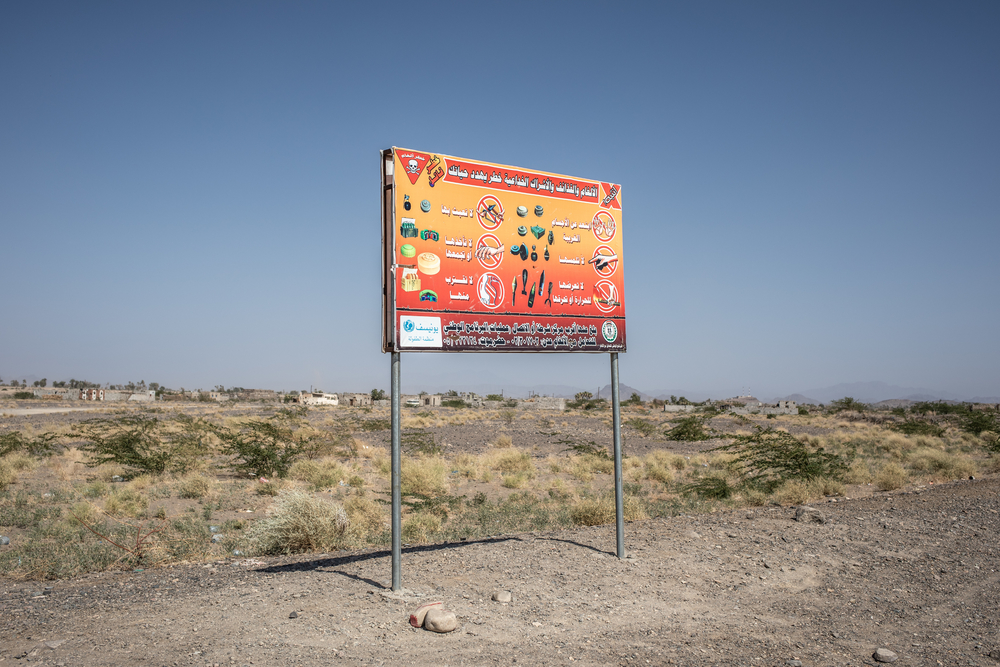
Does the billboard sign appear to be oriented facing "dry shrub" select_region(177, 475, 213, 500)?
no

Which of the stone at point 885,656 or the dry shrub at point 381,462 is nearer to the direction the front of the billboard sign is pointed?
the stone

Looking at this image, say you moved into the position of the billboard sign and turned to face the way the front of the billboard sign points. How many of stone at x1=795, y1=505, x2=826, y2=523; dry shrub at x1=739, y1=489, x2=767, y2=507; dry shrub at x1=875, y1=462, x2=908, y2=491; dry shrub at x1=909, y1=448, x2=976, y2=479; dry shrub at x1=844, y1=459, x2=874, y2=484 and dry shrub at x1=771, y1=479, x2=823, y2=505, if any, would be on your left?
6

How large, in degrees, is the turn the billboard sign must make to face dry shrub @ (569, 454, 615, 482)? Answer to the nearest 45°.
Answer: approximately 135° to its left

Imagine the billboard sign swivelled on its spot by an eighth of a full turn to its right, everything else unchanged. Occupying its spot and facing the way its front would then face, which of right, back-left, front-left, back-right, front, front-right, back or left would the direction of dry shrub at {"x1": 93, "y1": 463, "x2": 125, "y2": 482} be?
back-right

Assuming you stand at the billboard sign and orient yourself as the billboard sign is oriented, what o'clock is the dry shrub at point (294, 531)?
The dry shrub is roughly at 6 o'clock from the billboard sign.

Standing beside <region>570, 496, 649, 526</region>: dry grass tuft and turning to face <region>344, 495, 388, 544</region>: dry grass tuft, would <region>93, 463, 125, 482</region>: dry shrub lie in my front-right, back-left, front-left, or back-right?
front-right

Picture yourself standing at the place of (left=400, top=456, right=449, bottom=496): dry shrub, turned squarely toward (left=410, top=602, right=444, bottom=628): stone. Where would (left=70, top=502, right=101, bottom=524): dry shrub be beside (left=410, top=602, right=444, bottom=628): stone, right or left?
right

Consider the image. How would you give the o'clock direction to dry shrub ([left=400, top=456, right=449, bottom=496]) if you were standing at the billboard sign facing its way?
The dry shrub is roughly at 7 o'clock from the billboard sign.

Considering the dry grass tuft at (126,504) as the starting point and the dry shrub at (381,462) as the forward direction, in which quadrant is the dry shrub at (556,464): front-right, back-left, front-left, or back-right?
front-right

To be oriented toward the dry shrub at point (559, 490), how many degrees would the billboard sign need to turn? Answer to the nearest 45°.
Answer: approximately 135° to its left

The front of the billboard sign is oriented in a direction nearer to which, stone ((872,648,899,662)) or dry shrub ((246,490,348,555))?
the stone

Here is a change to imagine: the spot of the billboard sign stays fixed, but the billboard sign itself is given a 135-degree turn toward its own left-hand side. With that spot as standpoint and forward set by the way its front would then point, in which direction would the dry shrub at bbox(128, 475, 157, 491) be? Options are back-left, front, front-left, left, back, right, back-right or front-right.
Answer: front-left

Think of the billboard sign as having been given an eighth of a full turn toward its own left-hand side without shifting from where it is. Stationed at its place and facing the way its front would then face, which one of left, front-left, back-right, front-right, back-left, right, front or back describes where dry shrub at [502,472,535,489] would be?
left

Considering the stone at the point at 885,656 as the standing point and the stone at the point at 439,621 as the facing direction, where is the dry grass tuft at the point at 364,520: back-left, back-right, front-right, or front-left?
front-right

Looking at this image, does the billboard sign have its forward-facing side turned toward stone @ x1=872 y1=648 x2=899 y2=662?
yes

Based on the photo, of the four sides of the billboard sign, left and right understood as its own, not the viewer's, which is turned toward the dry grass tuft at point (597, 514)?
left

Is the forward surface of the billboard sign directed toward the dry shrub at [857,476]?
no

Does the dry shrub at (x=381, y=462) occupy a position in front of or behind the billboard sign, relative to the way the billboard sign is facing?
behind

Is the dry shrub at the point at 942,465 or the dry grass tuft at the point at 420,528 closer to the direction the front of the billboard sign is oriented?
the dry shrub

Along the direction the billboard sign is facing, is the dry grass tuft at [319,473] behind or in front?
behind

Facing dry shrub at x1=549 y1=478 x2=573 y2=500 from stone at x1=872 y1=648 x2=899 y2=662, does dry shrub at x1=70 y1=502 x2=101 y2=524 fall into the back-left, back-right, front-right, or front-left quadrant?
front-left

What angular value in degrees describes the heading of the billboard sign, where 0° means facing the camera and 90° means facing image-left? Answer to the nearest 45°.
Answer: approximately 315°
